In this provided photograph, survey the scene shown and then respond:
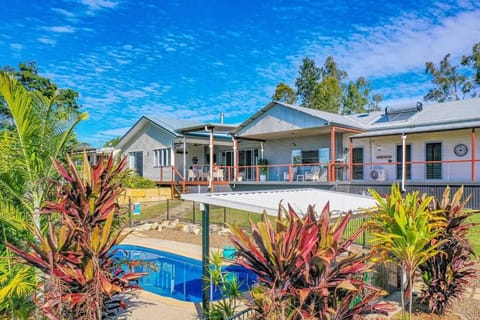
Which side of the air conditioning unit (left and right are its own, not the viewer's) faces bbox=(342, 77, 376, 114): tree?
back

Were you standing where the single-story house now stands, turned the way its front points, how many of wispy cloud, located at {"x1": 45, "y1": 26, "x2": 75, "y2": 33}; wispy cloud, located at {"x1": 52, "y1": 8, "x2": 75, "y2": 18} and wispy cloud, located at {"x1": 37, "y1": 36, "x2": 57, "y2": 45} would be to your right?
3

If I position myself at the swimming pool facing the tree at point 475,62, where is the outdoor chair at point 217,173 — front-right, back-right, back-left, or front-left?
front-left

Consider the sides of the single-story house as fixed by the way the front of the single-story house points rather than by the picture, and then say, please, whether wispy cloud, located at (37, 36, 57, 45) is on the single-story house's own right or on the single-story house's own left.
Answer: on the single-story house's own right

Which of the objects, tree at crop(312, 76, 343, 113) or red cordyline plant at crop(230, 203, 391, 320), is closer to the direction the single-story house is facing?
the red cordyline plant

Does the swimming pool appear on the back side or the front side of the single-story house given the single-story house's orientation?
on the front side

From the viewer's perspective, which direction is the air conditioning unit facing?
toward the camera

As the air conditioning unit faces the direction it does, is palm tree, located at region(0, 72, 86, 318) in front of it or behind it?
in front

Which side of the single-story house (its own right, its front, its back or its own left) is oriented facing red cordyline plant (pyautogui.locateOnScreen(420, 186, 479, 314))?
front

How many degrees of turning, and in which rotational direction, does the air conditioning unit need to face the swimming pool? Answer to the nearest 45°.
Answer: approximately 45° to its right

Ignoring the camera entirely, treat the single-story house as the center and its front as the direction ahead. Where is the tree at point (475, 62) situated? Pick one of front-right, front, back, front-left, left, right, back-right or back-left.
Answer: back-left

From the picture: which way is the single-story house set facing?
toward the camera

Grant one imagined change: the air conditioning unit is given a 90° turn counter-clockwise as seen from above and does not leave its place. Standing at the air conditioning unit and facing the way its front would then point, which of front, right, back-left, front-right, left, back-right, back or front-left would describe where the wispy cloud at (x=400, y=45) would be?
left

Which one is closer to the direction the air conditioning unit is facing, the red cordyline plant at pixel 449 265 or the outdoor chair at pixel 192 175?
the red cordyline plant

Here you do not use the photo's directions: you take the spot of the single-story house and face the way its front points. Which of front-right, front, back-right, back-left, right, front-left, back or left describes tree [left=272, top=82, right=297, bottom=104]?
back

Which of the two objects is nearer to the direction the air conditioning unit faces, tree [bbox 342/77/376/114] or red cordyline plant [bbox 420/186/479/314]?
the red cordyline plant

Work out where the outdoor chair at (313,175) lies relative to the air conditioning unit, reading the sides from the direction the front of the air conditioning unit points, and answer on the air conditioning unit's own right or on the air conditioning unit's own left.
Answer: on the air conditioning unit's own right

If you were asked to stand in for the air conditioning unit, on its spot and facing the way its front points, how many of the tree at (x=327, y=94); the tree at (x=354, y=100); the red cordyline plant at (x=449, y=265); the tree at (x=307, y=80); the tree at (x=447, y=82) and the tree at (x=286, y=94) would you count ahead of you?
1
